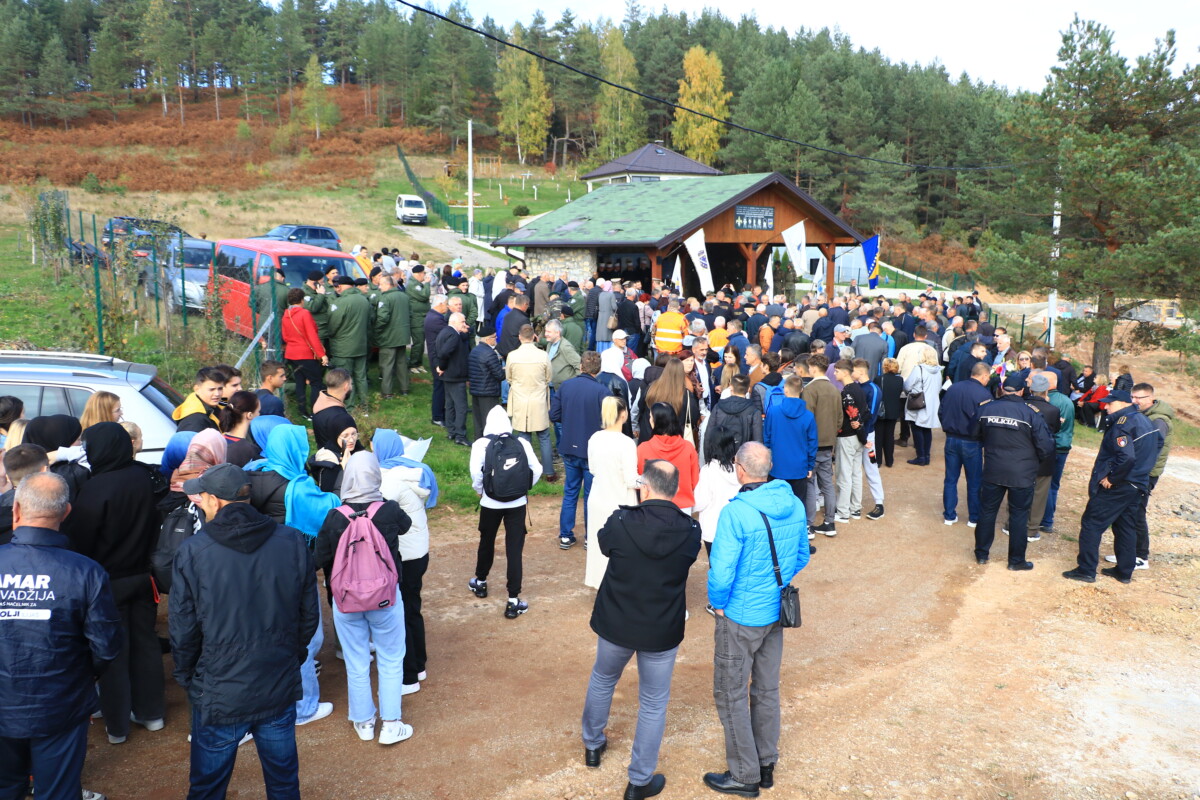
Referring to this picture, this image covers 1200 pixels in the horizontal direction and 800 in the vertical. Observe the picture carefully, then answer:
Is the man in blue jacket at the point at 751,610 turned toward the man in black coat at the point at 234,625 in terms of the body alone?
no

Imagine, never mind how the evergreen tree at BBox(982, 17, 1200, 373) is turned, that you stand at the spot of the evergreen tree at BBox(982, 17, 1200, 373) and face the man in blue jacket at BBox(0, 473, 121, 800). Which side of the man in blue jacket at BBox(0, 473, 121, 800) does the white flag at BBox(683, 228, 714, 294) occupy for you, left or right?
right

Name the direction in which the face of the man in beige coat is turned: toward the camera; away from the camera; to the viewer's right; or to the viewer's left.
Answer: away from the camera

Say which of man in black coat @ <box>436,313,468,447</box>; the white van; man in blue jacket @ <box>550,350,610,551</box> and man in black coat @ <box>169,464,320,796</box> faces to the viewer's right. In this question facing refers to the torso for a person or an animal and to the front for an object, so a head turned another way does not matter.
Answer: man in black coat @ <box>436,313,468,447</box>

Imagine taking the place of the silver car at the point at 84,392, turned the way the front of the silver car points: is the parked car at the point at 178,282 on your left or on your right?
on your right

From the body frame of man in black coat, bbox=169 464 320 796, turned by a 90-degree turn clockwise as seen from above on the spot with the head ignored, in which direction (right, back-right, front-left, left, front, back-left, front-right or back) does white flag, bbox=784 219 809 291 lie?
front-left

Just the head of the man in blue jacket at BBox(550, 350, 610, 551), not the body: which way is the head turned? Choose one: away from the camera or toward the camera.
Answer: away from the camera

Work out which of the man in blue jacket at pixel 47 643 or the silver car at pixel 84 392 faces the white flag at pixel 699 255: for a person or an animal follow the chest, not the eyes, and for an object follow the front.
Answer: the man in blue jacket

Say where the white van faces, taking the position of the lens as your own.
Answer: facing the viewer

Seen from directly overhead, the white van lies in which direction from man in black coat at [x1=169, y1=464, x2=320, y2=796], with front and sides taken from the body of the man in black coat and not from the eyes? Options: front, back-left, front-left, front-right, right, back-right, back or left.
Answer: front

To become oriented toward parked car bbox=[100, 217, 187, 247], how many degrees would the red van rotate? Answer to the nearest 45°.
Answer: approximately 180°

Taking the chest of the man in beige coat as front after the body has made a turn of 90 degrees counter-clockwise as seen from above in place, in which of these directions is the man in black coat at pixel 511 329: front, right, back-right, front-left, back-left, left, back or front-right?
right

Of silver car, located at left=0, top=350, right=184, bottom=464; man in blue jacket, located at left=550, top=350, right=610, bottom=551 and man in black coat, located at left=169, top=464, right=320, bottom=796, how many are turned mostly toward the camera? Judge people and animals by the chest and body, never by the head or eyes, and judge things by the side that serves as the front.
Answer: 0

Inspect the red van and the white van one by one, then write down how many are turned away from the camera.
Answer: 0

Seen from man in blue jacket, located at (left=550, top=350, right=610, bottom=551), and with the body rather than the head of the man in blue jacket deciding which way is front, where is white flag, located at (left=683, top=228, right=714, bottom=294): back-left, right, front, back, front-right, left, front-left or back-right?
front

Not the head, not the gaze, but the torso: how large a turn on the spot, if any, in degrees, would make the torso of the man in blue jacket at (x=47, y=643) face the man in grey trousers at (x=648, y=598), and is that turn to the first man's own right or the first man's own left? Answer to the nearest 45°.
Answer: approximately 45° to the first man's own right

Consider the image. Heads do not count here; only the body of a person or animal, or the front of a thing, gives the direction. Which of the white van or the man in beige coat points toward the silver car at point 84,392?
the white van

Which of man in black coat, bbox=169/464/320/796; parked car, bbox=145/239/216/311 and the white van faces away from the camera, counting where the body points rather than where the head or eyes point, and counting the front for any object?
the man in black coat

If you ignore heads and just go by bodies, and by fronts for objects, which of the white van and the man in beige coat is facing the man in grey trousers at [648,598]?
the white van

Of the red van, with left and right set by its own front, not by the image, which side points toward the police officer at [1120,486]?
front
